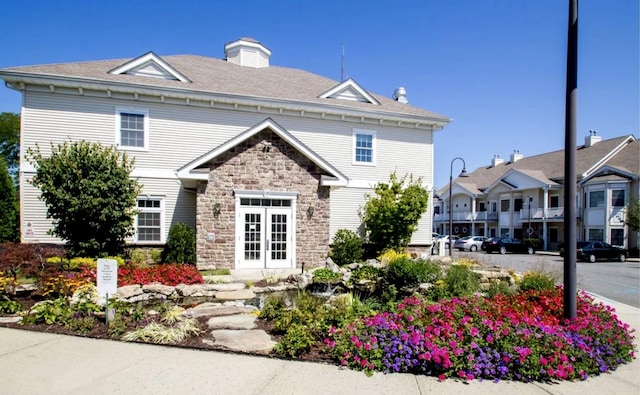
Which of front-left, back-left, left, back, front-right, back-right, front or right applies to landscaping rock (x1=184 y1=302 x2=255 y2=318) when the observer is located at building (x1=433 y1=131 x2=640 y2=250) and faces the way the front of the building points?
front-left

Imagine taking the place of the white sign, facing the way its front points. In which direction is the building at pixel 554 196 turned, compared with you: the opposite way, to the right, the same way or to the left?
to the right

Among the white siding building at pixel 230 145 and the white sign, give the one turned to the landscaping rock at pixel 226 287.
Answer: the white siding building

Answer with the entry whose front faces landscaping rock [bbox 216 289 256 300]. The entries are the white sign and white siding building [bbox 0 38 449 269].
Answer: the white siding building

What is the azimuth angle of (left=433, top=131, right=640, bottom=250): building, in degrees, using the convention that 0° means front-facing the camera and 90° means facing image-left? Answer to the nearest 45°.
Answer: approximately 45°

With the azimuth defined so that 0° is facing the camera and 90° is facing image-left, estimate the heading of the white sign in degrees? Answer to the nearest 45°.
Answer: approximately 0°

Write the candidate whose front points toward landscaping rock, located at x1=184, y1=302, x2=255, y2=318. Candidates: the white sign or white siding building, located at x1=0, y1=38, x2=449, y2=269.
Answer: the white siding building
